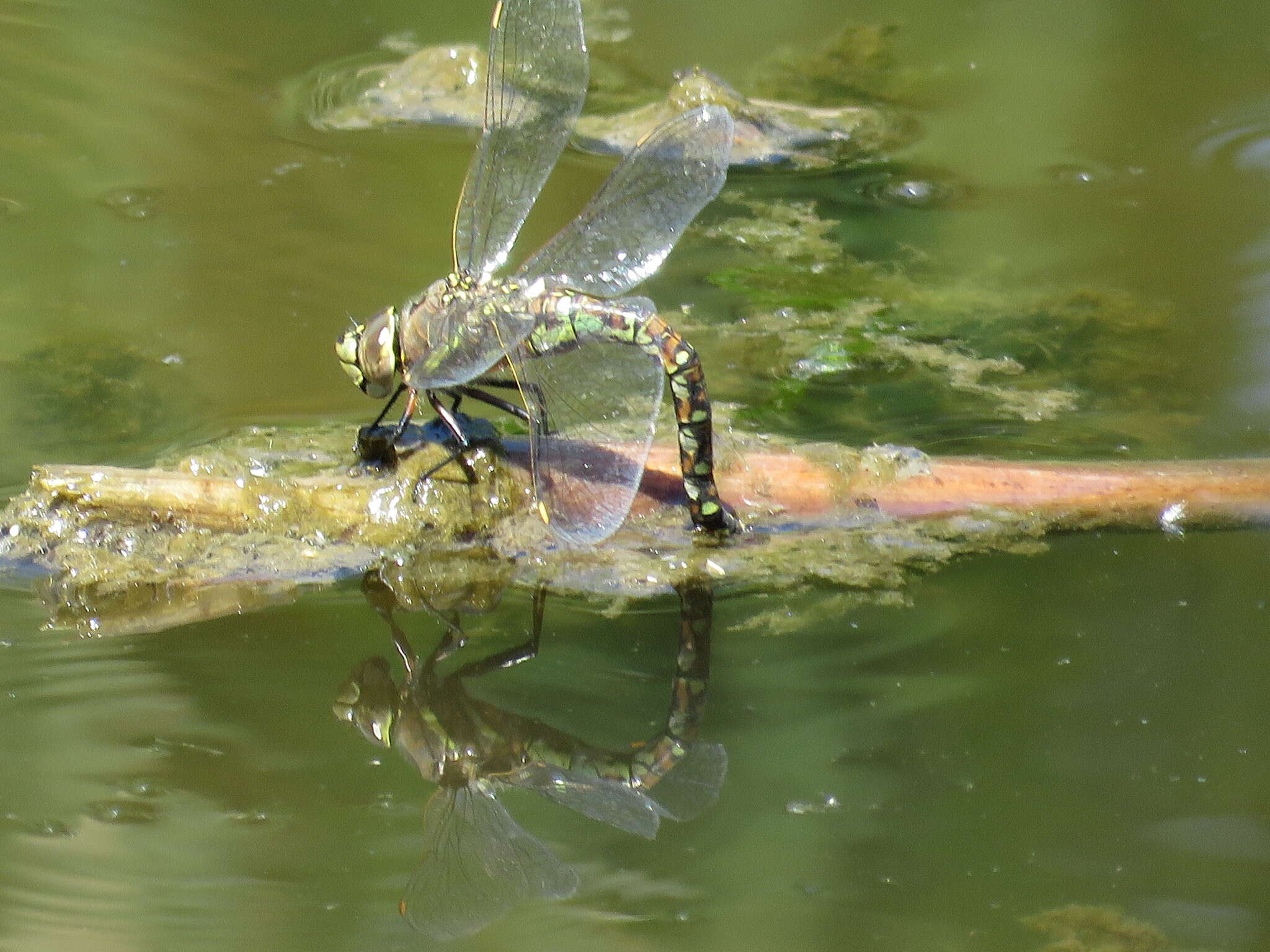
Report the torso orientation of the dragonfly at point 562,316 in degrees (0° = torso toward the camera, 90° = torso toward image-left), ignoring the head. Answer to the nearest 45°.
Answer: approximately 90°
